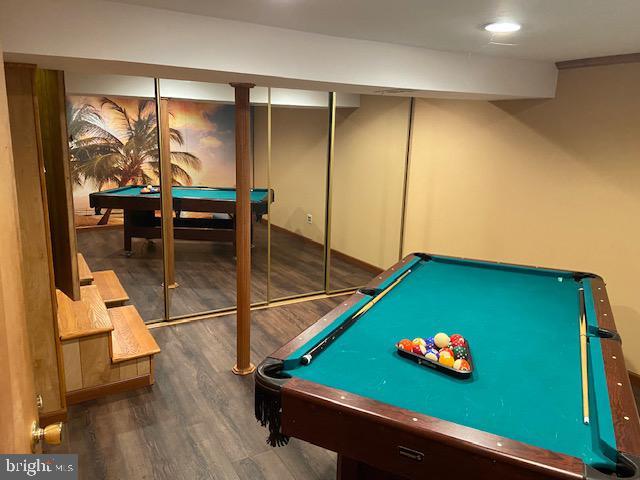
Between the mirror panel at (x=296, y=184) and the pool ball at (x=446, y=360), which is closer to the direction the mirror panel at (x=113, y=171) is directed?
the pool ball

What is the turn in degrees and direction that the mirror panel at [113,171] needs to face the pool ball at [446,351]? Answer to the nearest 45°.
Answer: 0° — it already faces it

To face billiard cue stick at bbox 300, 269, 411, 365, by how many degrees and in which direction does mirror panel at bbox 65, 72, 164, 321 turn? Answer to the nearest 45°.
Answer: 0° — it already faces it

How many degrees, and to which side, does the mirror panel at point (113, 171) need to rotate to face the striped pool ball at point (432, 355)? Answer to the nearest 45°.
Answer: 0° — it already faces it

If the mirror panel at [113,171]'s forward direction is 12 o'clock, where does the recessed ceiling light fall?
The recessed ceiling light is roughly at 11 o'clock from the mirror panel.

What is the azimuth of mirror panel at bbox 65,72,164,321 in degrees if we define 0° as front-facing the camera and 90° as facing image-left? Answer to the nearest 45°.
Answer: approximately 0°

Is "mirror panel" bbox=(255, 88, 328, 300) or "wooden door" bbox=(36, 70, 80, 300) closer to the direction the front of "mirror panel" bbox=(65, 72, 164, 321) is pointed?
the wooden door
